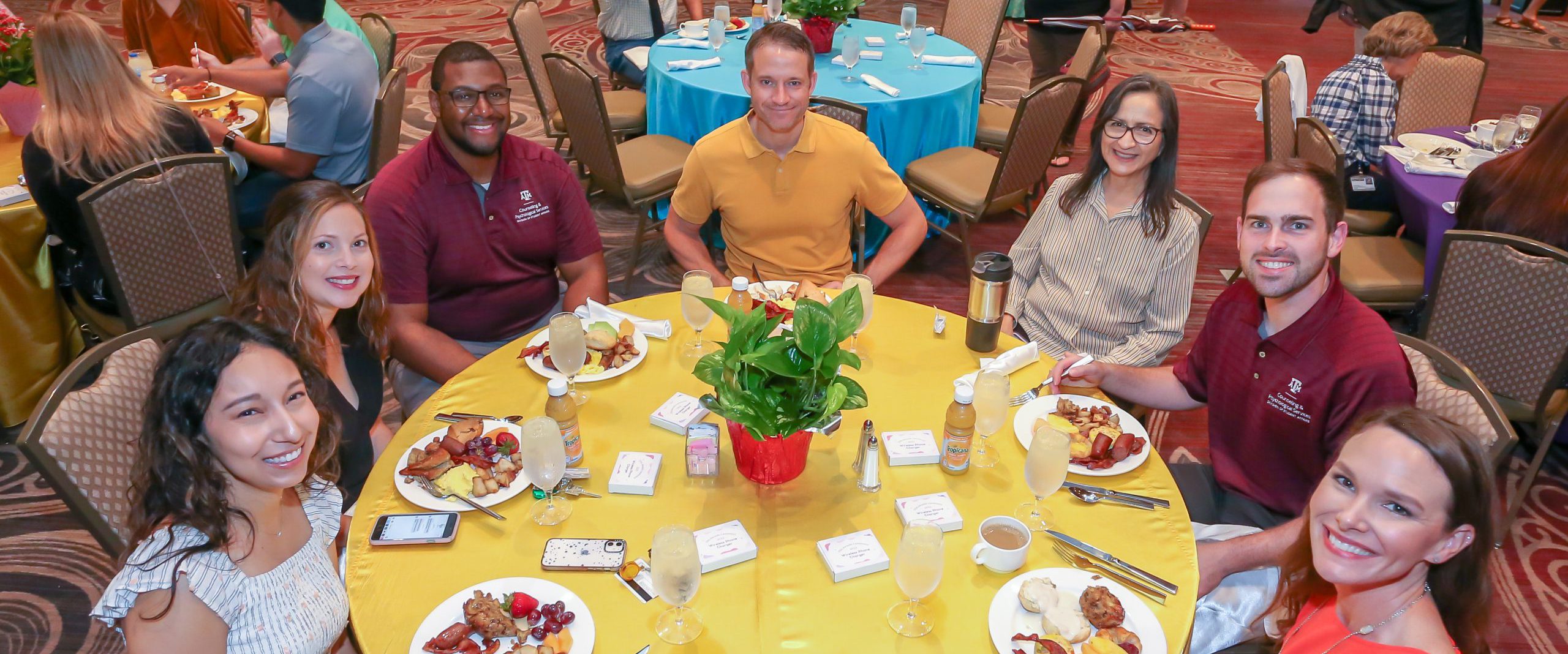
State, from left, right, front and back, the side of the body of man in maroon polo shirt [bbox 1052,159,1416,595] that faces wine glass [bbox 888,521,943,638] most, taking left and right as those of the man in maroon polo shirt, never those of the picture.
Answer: front

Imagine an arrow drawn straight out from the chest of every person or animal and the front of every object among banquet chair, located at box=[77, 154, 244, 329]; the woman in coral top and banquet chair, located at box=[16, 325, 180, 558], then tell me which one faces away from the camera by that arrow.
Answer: banquet chair, located at box=[77, 154, 244, 329]

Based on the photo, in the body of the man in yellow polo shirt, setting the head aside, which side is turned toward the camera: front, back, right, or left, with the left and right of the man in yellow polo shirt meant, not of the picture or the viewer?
front

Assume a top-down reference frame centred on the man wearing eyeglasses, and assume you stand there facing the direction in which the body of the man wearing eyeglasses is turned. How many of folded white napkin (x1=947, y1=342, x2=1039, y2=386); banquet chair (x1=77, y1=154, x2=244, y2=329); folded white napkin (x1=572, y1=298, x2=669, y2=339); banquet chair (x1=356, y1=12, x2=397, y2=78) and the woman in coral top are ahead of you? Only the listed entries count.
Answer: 3

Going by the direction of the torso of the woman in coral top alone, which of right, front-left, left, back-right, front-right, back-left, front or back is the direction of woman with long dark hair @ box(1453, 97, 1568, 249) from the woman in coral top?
back-right

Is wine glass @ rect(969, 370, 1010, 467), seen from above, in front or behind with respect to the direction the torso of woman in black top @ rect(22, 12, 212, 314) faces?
behind

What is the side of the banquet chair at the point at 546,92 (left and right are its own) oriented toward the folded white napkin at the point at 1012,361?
right

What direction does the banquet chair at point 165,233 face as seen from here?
away from the camera

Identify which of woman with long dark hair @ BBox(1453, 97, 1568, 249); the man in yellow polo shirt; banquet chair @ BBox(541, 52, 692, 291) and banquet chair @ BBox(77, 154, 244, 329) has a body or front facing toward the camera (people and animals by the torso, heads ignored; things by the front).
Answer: the man in yellow polo shirt

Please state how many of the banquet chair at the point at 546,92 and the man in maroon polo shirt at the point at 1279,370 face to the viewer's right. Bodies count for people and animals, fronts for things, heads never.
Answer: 1

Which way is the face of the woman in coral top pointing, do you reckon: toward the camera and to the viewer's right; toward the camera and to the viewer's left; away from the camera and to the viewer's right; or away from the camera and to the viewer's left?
toward the camera and to the viewer's left

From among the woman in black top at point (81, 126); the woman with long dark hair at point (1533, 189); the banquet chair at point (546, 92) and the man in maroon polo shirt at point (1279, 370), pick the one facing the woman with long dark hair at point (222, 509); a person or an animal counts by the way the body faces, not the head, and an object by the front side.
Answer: the man in maroon polo shirt

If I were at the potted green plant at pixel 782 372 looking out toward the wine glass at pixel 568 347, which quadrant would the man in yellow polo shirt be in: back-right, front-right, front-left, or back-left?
front-right

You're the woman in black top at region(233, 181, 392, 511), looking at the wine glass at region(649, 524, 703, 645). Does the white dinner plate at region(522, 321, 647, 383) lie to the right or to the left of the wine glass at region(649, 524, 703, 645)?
left

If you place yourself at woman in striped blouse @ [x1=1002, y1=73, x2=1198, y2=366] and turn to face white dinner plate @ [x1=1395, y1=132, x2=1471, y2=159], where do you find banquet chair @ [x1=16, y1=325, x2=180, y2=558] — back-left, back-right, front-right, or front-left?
back-left

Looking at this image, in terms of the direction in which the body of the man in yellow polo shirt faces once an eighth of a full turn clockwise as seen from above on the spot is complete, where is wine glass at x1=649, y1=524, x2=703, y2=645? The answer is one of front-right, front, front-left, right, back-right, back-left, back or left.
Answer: front-left

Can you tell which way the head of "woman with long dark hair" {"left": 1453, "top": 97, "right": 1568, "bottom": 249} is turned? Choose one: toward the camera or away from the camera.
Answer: away from the camera
